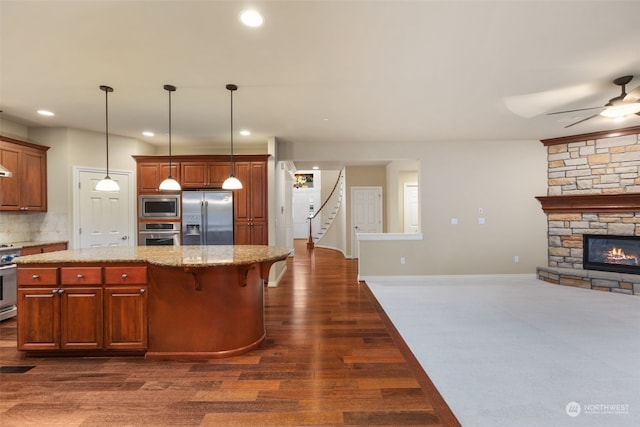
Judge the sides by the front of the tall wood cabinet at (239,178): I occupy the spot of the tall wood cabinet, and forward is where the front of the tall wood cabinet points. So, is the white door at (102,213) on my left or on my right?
on my right

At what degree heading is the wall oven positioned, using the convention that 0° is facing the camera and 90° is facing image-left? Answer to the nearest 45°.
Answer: approximately 0°

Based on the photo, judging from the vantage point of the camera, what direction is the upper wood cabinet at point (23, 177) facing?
facing the viewer and to the right of the viewer

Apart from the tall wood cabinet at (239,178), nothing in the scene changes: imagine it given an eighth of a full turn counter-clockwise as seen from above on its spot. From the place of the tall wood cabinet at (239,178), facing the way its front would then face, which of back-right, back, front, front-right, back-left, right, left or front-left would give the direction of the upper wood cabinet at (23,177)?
back-right

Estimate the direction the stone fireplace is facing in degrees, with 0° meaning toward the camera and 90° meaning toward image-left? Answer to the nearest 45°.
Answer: approximately 45°

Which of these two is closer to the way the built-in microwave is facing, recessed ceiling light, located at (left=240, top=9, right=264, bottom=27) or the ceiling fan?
the recessed ceiling light

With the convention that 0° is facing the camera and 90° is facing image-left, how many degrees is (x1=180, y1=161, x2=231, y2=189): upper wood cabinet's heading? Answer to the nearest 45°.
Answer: approximately 0°

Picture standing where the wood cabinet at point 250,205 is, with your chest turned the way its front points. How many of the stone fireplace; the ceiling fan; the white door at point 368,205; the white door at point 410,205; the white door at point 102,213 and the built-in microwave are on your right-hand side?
2

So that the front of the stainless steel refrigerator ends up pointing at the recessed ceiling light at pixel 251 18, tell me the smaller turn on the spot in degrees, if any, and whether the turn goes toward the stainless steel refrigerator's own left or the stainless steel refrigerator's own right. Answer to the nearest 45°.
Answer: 0° — it already faces it

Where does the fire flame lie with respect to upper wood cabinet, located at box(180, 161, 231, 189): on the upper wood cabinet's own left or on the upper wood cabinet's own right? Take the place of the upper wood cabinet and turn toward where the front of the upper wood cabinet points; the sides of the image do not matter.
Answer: on the upper wood cabinet's own left
